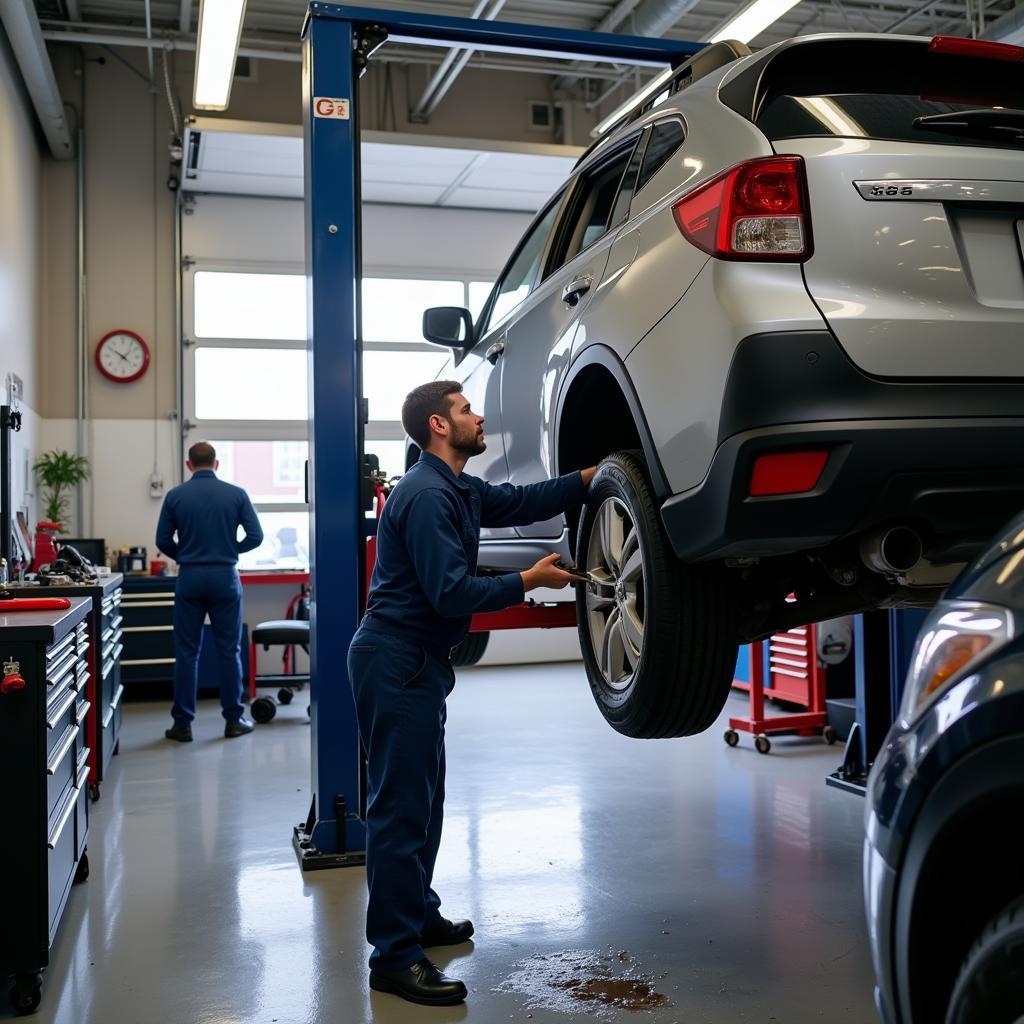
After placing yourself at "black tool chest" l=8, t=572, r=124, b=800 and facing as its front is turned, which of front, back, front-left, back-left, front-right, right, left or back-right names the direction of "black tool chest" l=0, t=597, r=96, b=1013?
right

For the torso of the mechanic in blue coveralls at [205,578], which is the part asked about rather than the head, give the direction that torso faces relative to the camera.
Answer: away from the camera

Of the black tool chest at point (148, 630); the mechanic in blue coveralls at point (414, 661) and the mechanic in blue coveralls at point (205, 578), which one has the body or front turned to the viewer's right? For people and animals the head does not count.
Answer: the mechanic in blue coveralls at point (414, 661)

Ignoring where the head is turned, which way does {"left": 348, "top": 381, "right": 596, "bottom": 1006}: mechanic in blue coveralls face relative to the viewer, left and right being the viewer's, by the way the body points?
facing to the right of the viewer

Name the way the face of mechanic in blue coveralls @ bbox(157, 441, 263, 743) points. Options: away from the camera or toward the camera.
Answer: away from the camera

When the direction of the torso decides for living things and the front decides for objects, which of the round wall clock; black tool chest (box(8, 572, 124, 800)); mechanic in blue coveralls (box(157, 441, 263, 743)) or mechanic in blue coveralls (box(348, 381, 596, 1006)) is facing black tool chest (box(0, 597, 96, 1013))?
the round wall clock

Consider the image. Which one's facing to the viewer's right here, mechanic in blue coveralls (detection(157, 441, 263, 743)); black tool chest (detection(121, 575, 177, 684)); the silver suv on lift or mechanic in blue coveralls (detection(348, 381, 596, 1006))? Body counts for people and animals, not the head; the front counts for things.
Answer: mechanic in blue coveralls (detection(348, 381, 596, 1006))

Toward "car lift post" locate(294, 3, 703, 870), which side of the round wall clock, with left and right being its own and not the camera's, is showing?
front

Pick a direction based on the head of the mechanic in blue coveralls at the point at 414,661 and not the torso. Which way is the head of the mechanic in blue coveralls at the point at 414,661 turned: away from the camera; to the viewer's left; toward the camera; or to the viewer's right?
to the viewer's right

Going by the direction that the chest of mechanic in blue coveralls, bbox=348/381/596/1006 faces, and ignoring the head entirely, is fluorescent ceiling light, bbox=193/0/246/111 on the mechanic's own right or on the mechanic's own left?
on the mechanic's own left

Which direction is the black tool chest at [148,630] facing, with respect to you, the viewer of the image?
facing the viewer

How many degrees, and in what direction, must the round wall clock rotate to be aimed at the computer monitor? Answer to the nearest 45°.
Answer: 0° — it already faces it

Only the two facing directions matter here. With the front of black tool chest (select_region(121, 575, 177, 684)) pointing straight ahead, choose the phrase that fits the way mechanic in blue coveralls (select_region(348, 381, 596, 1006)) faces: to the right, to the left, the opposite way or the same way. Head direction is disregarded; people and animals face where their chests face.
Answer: to the left
